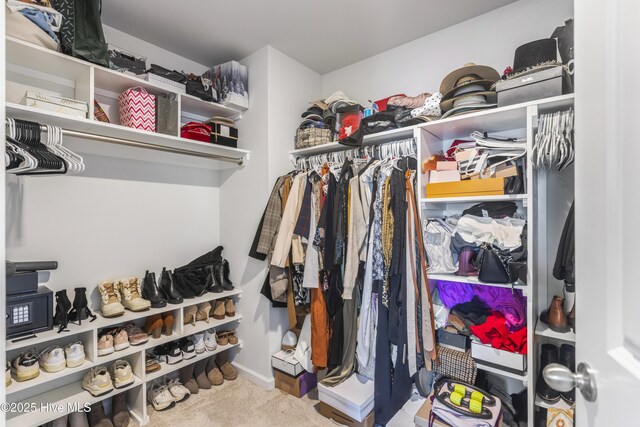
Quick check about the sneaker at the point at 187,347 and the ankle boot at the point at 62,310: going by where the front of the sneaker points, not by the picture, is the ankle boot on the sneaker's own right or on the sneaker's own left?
on the sneaker's own right
